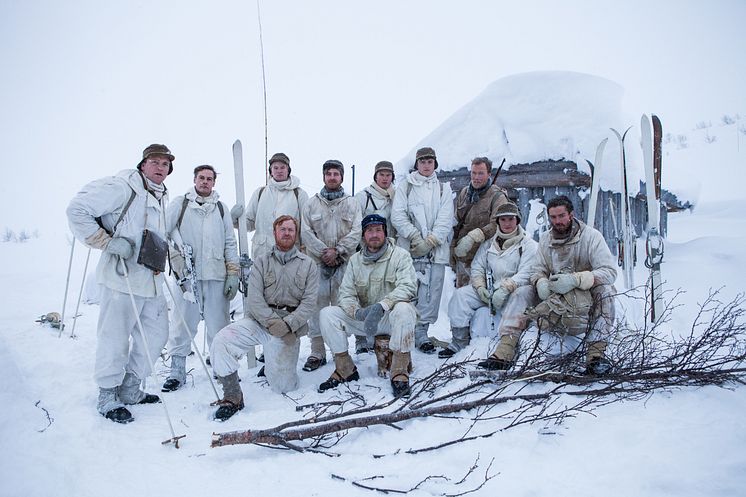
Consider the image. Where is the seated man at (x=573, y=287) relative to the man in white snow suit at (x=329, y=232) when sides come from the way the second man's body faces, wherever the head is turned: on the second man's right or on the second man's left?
on the second man's left

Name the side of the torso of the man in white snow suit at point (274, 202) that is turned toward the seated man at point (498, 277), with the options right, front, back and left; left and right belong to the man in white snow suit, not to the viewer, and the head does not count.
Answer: left

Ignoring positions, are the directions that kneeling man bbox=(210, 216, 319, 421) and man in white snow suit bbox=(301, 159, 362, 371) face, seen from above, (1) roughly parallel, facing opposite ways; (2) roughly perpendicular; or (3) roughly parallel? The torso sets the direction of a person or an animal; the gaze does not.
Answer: roughly parallel

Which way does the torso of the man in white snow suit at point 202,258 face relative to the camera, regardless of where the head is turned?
toward the camera

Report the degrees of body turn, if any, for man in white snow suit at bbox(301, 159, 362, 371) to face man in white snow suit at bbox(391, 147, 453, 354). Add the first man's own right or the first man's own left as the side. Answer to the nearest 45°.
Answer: approximately 90° to the first man's own left

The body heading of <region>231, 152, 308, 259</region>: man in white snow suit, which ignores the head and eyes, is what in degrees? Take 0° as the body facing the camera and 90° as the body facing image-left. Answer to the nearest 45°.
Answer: approximately 0°

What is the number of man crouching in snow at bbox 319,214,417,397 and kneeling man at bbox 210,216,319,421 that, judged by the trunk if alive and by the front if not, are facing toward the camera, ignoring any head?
2

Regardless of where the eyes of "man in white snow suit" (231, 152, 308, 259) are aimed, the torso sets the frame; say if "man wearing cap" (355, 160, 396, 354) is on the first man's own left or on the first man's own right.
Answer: on the first man's own left

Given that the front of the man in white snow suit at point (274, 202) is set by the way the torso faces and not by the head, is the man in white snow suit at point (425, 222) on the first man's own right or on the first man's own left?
on the first man's own left

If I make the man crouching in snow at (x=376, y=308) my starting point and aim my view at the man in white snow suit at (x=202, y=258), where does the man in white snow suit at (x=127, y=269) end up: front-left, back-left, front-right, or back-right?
front-left
